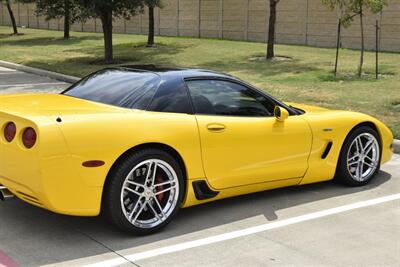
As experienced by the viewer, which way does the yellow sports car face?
facing away from the viewer and to the right of the viewer

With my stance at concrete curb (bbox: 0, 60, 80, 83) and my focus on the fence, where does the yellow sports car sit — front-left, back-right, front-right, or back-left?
back-right

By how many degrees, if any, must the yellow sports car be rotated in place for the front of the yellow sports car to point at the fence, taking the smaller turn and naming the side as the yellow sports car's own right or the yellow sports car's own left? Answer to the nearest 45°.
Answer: approximately 45° to the yellow sports car's own left
